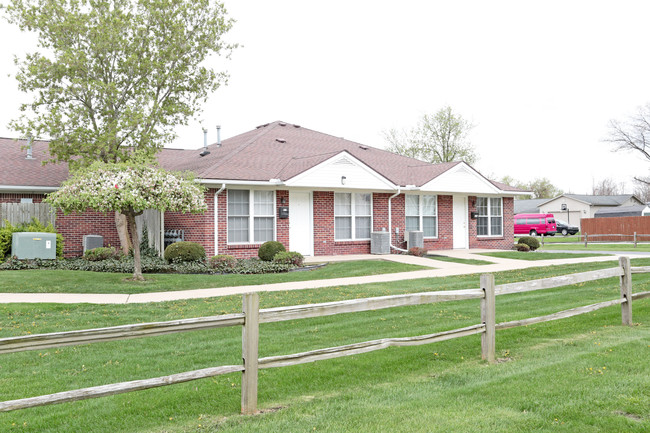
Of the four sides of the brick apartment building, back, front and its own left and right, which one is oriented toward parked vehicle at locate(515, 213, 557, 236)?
left

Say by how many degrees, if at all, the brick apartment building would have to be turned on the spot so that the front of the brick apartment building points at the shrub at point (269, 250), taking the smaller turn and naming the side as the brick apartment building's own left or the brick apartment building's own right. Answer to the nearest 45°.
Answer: approximately 90° to the brick apartment building's own right

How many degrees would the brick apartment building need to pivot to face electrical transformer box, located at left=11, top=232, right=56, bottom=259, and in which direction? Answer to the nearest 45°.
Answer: approximately 135° to its right

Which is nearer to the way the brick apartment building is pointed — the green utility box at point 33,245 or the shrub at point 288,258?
the shrub

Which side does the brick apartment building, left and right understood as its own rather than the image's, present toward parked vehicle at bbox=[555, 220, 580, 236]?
left

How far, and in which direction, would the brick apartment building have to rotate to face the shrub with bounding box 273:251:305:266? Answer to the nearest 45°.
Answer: approximately 45° to its right

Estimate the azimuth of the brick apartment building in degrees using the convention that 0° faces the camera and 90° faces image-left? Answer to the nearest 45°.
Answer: approximately 315°

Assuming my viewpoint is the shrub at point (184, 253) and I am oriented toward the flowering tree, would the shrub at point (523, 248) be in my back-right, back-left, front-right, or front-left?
back-left

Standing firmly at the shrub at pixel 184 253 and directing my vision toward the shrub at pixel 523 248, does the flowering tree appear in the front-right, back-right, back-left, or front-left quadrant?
back-right

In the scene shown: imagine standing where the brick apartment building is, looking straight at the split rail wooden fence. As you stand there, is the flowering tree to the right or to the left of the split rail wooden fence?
right

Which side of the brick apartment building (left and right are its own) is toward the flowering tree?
right
